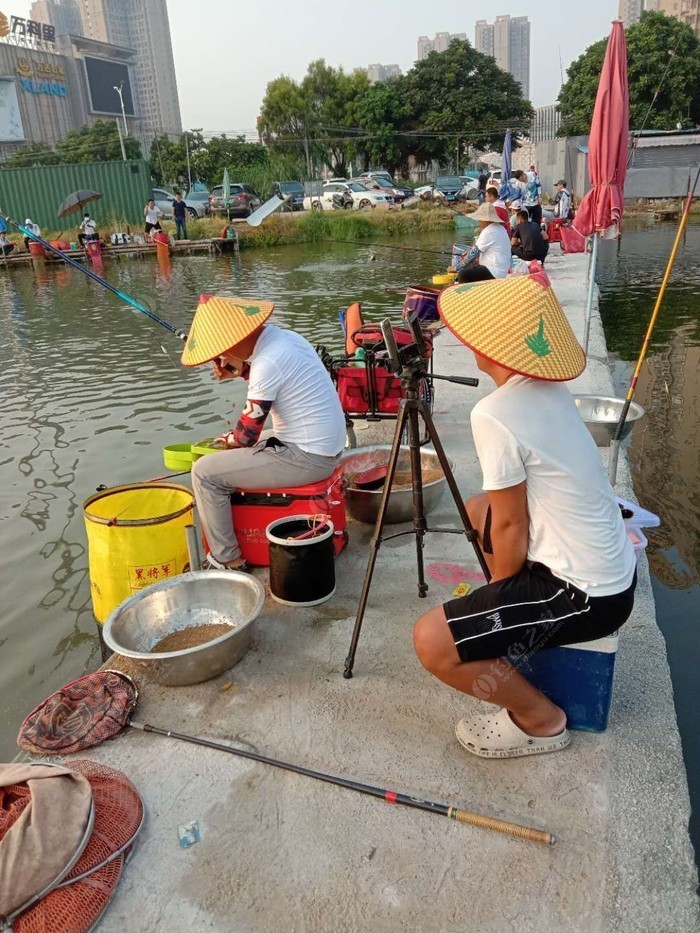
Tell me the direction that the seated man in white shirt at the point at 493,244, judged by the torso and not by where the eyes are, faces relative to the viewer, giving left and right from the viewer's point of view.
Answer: facing to the left of the viewer

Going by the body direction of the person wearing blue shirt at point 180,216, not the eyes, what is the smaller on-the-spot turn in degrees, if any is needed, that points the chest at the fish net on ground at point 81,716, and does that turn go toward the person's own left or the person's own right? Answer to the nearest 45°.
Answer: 0° — they already face it

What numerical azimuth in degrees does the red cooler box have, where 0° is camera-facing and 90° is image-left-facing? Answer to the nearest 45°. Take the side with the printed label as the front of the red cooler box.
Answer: approximately 0°

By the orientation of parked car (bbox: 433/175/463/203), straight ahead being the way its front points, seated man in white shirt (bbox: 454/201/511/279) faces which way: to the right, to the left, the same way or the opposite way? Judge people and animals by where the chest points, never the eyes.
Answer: to the right

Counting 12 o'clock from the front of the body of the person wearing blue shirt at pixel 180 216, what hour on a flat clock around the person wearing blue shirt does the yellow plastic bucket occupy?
The yellow plastic bucket is roughly at 12 o'clock from the person wearing blue shirt.

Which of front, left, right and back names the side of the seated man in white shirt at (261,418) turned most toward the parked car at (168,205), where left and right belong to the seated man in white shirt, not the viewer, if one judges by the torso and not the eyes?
right

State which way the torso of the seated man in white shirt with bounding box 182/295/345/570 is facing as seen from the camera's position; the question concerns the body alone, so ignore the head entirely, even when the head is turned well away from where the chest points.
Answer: to the viewer's left

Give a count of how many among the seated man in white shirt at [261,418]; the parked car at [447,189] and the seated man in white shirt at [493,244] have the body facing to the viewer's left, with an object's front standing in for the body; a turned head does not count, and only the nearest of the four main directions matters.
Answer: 2

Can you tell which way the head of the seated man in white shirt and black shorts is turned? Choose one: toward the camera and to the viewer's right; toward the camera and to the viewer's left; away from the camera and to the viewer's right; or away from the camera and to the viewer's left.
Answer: away from the camera and to the viewer's left
